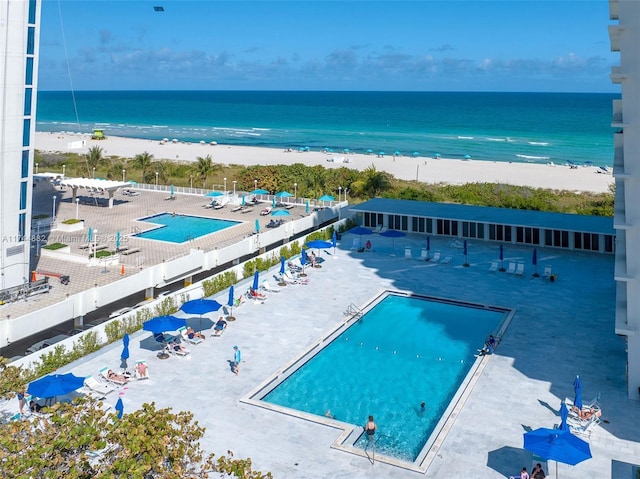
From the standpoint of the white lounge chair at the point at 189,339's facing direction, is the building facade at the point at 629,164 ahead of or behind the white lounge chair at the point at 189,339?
ahead

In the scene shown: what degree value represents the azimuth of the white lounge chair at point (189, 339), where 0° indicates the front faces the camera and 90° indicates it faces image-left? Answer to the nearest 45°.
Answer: approximately 315°

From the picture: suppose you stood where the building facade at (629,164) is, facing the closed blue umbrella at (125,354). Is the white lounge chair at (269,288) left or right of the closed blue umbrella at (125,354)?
right

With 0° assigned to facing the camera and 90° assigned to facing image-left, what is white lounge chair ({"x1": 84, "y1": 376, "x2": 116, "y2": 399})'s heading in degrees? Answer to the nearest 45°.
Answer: approximately 315°

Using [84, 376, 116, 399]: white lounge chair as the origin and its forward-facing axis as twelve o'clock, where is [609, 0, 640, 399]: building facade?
The building facade is roughly at 11 o'clock from the white lounge chair.

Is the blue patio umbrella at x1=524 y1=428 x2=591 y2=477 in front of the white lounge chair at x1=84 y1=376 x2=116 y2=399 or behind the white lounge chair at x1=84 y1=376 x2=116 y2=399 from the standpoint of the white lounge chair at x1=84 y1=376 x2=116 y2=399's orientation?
in front

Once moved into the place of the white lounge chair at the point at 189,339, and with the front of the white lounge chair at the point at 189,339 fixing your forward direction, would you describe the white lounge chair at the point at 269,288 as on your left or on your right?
on your left

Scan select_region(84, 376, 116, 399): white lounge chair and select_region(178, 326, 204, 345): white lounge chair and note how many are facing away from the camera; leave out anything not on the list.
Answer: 0
